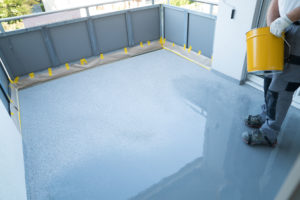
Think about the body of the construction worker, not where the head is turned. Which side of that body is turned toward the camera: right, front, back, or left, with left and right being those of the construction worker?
left
